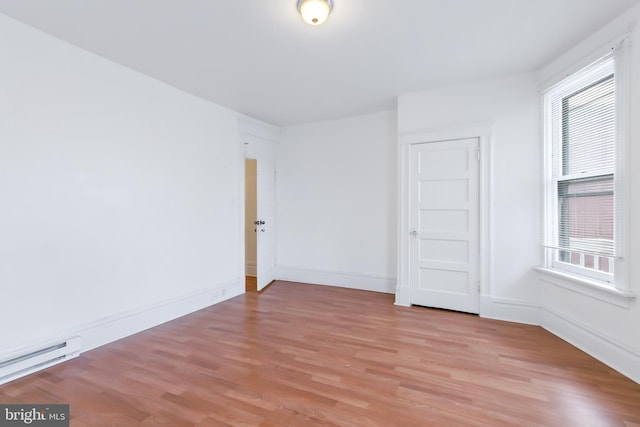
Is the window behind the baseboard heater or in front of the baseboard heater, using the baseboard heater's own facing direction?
in front

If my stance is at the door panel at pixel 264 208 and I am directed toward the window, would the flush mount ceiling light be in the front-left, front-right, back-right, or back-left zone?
front-right

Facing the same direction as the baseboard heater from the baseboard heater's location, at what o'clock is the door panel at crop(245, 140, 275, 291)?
The door panel is roughly at 10 o'clock from the baseboard heater.

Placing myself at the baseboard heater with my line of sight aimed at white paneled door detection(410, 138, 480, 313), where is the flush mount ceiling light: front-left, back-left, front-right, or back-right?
front-right

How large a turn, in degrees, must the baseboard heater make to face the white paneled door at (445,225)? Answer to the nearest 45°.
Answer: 0° — it already faces it

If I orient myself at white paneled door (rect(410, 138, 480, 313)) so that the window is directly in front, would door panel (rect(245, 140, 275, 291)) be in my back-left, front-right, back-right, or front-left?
back-right

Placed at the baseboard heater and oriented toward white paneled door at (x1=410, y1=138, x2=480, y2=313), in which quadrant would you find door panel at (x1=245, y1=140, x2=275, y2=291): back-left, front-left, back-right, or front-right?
front-left

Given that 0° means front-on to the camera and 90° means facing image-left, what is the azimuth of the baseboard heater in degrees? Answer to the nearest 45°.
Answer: approximately 315°

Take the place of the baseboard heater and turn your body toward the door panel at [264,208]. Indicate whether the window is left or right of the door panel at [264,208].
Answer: right

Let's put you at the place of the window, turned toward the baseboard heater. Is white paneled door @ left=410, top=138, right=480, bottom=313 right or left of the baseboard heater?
right
